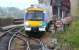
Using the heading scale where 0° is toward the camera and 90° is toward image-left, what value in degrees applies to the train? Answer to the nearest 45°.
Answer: approximately 0°
